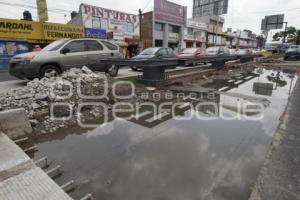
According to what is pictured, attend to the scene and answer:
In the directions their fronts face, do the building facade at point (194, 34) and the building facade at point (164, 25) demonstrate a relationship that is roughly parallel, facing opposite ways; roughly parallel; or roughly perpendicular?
roughly parallel

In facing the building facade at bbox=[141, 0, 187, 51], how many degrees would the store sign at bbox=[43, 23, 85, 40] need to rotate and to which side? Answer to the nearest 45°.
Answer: approximately 90° to its left

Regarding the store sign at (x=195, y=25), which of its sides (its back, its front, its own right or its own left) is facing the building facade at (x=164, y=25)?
right

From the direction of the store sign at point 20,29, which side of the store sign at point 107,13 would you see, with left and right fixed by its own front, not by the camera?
right

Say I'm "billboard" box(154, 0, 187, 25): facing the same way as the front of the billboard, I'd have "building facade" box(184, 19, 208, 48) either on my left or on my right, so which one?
on my left

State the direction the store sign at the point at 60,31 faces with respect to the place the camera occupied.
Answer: facing the viewer and to the right of the viewer

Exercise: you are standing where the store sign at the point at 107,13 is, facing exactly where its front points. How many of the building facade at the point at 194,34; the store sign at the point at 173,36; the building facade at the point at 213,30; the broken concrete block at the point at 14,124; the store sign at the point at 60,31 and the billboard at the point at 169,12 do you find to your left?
4

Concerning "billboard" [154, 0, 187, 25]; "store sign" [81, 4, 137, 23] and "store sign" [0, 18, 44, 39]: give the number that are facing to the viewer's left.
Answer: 0

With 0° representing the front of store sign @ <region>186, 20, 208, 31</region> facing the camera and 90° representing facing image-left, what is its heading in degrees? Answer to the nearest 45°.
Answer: approximately 315°

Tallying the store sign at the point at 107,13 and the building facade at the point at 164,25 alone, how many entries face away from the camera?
0

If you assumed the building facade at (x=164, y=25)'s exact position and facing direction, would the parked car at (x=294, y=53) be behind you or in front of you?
in front

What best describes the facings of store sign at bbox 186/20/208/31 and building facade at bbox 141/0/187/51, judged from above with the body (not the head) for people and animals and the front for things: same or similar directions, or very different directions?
same or similar directions

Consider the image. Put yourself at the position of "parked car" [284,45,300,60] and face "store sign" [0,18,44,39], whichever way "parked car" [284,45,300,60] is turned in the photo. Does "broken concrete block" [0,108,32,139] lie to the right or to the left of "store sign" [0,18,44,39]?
left

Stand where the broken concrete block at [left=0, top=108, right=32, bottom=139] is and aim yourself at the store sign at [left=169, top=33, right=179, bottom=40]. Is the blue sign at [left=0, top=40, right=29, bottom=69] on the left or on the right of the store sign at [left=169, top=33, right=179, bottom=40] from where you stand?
left
